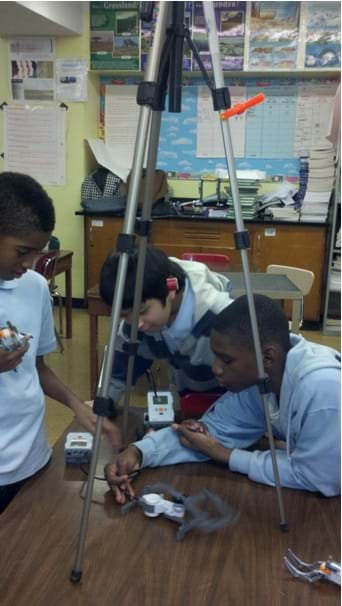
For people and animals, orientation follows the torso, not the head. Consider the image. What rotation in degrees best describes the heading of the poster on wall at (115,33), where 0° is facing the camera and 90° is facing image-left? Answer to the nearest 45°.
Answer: approximately 0°

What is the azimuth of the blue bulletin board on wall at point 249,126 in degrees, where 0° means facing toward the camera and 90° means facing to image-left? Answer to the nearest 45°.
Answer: approximately 0°

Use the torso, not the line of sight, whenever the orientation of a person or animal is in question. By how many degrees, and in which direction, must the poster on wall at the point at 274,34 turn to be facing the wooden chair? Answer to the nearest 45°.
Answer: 0° — it already faces it

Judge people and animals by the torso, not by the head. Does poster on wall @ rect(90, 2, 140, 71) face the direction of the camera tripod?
yes
